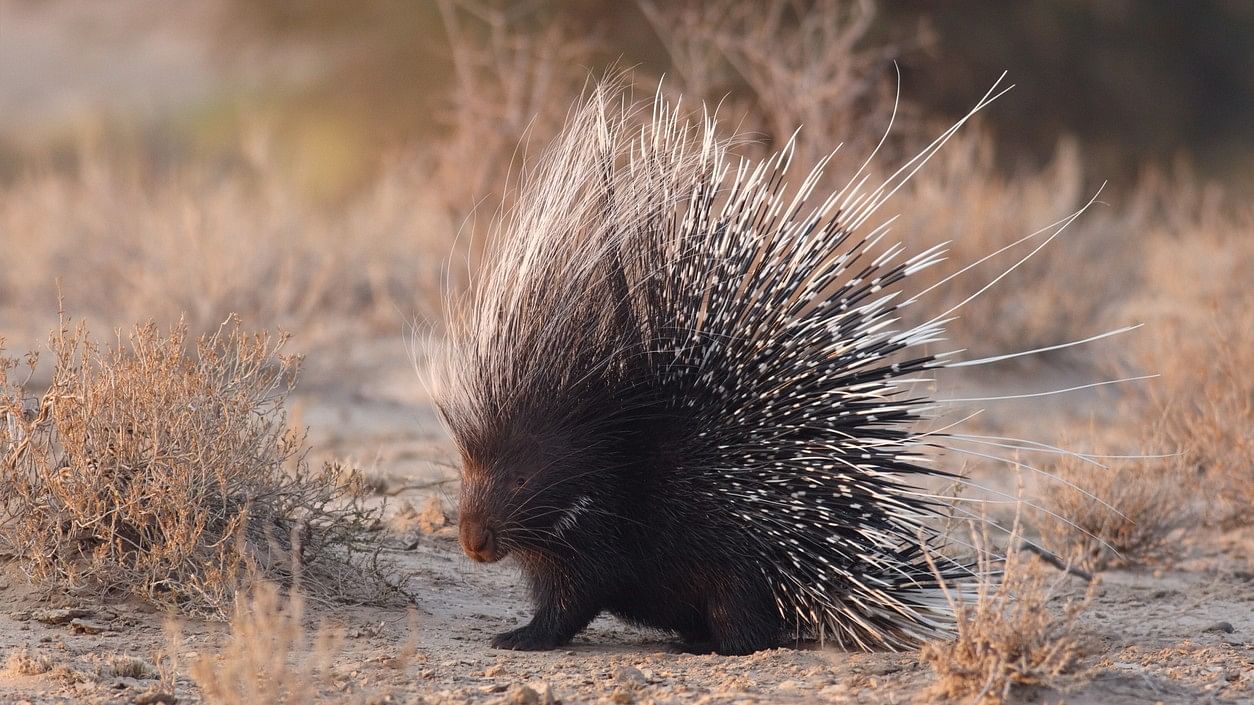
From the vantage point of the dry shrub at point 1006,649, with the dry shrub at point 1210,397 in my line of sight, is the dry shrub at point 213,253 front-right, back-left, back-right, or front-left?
front-left

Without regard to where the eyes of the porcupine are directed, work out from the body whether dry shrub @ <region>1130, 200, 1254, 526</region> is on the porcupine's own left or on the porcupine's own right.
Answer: on the porcupine's own right

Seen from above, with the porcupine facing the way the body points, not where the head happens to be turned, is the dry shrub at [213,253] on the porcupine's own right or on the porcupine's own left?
on the porcupine's own right

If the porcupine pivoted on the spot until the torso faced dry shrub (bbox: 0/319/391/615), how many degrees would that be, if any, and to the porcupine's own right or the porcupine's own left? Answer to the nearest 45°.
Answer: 0° — it already faces it

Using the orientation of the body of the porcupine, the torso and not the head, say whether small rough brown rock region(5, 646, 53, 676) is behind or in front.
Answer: in front

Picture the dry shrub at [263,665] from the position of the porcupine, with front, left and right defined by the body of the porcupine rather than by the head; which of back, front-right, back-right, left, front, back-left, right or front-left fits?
front-left

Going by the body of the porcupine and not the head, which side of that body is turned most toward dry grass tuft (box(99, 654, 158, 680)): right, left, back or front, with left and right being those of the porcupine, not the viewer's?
front

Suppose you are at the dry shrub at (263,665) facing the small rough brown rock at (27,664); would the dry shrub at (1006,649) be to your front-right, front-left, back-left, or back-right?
back-right

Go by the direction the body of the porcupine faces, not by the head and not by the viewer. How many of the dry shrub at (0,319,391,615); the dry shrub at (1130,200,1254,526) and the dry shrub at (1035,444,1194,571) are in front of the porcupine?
1

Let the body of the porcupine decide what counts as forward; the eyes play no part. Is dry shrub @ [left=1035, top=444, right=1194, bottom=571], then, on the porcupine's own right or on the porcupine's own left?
on the porcupine's own right

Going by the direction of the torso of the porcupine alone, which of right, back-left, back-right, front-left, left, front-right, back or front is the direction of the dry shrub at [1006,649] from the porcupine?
back-left

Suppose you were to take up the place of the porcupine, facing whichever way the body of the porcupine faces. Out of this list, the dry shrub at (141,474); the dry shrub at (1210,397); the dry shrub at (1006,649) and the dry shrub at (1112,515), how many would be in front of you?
1

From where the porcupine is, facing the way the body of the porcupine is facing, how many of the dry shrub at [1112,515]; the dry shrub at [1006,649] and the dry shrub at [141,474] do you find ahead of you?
1

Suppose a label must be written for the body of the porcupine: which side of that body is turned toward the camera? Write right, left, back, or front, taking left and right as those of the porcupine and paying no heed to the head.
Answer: left
